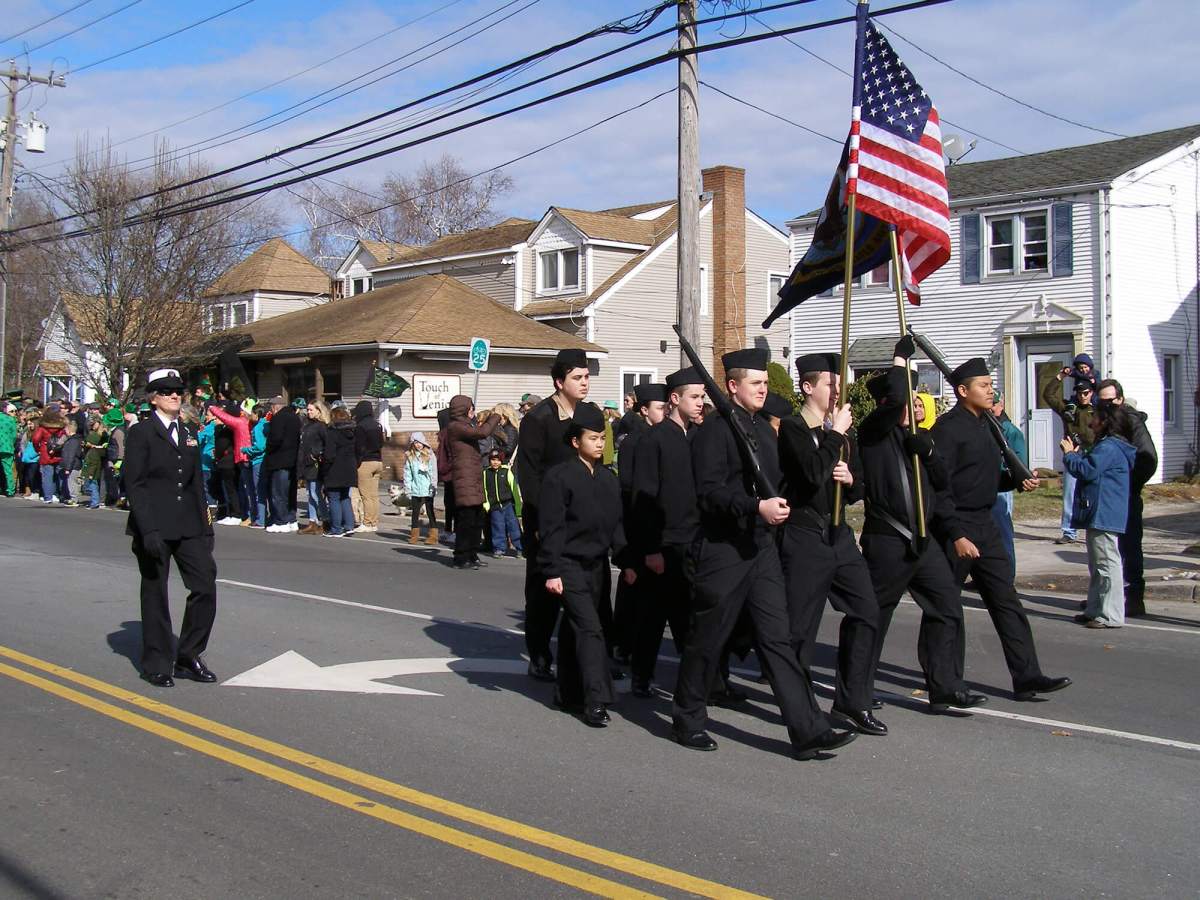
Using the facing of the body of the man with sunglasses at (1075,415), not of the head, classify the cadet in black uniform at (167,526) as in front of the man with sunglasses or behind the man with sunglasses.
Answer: in front

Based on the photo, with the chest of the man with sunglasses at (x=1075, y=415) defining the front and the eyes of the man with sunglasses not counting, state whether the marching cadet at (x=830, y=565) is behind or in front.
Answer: in front

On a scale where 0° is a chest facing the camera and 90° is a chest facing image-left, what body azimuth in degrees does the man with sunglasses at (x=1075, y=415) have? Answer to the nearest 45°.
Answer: approximately 45°

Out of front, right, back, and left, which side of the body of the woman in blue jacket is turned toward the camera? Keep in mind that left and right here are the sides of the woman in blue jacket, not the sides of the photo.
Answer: left

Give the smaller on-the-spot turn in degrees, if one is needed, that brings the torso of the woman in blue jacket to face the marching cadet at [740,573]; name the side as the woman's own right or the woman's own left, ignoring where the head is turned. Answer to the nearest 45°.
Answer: approximately 90° to the woman's own left

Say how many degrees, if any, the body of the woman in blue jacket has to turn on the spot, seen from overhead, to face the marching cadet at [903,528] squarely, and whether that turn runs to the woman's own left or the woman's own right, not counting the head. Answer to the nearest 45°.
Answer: approximately 90° to the woman's own left
